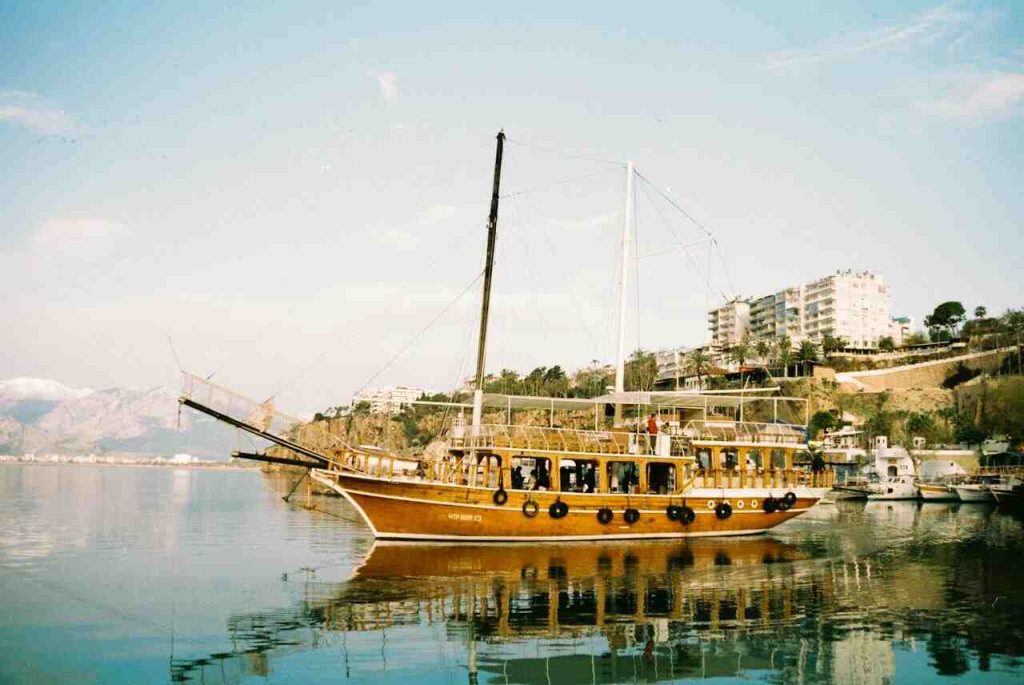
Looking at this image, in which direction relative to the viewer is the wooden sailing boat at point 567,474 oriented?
to the viewer's left
